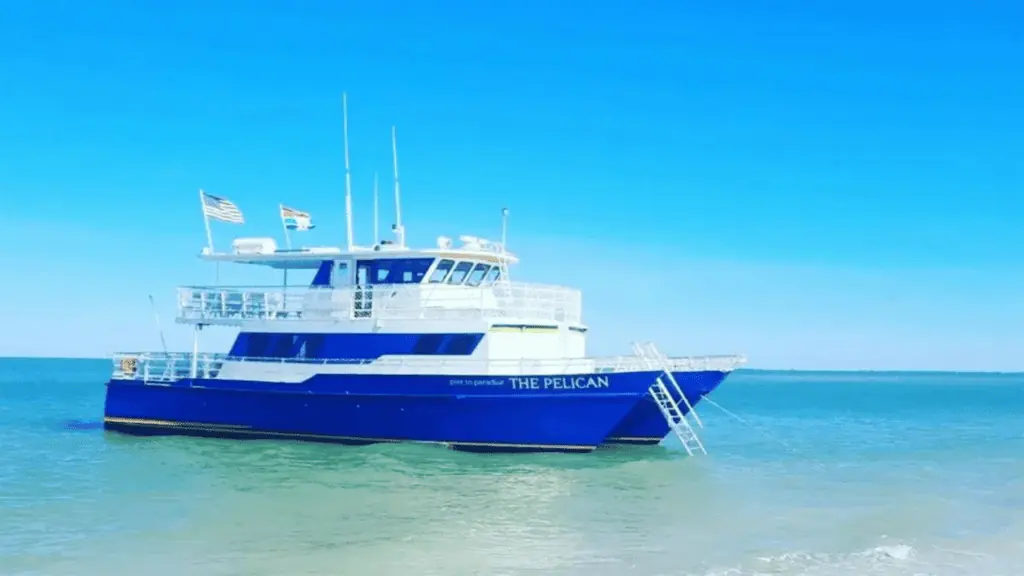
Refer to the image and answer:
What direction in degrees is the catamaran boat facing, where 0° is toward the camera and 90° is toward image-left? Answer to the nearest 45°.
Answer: approximately 315°
